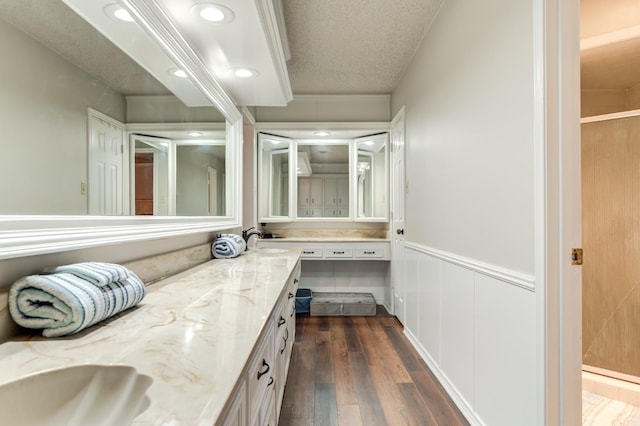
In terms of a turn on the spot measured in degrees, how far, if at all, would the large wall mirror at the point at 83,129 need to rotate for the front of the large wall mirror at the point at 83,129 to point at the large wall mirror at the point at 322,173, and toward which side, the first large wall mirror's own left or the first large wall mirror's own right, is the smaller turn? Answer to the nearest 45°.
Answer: approximately 90° to the first large wall mirror's own left

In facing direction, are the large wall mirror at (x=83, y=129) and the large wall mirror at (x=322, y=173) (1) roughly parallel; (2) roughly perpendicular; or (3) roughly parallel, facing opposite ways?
roughly perpendicular

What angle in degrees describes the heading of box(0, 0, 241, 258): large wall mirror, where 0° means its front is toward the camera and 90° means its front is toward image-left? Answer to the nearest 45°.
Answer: approximately 315°

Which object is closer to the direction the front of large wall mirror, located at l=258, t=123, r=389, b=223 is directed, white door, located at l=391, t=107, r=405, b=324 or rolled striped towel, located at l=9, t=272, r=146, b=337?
the rolled striped towel
